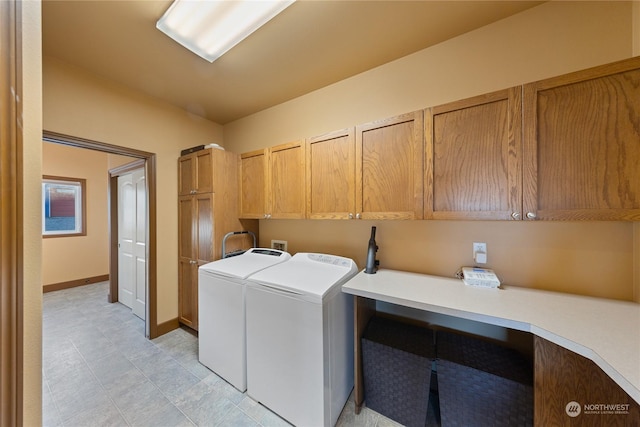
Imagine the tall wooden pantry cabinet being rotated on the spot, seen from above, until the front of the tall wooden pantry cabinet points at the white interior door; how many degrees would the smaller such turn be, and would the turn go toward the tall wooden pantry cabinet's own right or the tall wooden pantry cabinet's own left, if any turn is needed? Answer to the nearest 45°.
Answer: approximately 90° to the tall wooden pantry cabinet's own right

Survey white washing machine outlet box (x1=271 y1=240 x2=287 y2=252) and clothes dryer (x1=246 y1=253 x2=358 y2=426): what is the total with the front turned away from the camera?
0

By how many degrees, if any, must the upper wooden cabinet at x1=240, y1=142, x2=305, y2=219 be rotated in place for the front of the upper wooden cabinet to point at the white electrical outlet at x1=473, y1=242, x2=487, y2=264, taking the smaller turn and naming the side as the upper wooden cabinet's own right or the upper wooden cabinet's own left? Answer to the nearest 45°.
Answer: approximately 90° to the upper wooden cabinet's own left

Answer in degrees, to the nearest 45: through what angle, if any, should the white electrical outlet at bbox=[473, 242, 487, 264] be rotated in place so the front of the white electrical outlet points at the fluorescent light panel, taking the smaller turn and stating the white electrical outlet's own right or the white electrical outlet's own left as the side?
approximately 45° to the white electrical outlet's own right

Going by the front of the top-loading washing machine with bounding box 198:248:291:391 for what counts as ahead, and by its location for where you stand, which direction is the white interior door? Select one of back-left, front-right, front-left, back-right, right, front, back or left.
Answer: right

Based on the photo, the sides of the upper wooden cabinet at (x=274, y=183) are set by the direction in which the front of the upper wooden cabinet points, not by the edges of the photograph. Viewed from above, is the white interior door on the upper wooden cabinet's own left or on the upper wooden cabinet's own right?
on the upper wooden cabinet's own right

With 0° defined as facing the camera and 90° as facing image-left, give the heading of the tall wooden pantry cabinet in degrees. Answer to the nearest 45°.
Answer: approximately 45°

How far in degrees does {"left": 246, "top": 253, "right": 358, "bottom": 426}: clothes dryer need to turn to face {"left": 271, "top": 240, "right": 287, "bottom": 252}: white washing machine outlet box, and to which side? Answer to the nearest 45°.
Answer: approximately 135° to its right
